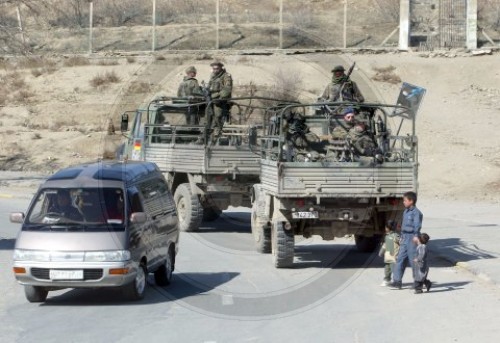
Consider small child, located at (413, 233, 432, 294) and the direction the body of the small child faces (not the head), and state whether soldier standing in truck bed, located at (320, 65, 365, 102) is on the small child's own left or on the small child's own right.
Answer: on the small child's own right

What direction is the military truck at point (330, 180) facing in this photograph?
away from the camera

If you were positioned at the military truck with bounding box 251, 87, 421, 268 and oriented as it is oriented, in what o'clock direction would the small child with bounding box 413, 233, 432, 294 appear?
The small child is roughly at 5 o'clock from the military truck.

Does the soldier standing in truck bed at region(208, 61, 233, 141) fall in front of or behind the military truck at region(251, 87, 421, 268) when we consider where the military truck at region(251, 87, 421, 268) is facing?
in front

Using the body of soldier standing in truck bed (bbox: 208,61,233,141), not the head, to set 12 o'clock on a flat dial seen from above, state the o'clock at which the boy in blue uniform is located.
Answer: The boy in blue uniform is roughly at 10 o'clock from the soldier standing in truck bed.

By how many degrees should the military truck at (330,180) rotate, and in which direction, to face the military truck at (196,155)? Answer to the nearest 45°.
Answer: approximately 45° to its left

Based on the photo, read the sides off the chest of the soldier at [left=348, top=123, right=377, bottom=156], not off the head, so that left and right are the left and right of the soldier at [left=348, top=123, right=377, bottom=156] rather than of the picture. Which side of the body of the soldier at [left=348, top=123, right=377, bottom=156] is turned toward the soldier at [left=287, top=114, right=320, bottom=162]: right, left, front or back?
right

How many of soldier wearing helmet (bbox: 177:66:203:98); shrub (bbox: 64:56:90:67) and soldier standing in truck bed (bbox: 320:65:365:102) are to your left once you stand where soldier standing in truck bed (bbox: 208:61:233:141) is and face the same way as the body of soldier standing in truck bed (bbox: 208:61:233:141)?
1

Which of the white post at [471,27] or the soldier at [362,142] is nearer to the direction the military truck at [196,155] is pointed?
the white post

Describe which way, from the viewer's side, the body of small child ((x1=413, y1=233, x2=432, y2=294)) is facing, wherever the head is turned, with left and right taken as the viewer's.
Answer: facing to the left of the viewer
